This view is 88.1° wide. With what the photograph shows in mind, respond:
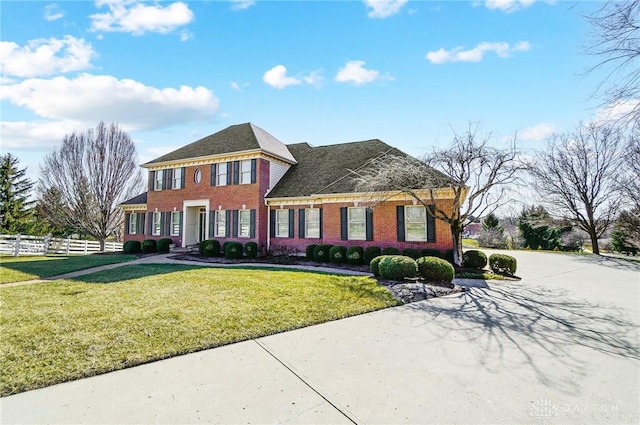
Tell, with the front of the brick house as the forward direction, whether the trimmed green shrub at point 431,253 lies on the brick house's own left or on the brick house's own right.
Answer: on the brick house's own left

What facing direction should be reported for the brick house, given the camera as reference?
facing the viewer and to the left of the viewer

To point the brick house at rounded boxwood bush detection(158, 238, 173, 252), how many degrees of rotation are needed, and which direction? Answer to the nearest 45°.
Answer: approximately 45° to its right

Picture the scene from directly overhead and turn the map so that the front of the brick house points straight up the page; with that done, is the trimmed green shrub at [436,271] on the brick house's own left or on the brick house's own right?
on the brick house's own left

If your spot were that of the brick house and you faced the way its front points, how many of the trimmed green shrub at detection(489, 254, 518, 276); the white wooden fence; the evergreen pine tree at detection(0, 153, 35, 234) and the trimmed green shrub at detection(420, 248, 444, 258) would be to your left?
2

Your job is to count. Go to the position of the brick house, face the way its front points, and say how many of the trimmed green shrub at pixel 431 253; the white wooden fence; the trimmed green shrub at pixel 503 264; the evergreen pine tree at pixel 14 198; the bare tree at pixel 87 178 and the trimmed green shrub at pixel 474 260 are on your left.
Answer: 3

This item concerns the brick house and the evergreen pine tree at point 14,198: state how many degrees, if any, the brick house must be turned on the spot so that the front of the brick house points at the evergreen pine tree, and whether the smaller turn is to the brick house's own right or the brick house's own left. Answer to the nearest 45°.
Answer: approximately 90° to the brick house's own right

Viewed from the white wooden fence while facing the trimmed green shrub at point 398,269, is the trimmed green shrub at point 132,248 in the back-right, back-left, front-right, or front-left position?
front-left

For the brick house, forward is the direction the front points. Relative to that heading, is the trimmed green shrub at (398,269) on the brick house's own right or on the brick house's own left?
on the brick house's own left

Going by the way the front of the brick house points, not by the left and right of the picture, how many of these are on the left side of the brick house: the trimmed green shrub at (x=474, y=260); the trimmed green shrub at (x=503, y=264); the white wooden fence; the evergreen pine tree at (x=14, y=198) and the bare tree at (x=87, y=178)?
2

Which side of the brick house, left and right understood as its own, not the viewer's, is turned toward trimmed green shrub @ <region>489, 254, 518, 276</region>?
left

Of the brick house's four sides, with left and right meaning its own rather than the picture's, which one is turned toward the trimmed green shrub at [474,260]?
left

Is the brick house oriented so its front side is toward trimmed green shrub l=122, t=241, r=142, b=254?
no

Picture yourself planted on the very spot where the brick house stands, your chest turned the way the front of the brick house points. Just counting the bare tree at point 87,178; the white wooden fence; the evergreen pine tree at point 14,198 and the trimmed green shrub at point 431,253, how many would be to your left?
1
